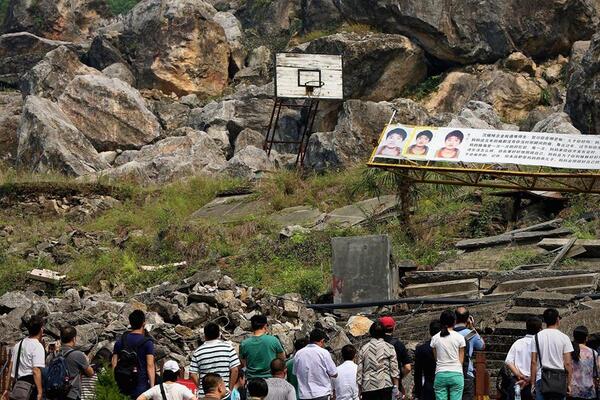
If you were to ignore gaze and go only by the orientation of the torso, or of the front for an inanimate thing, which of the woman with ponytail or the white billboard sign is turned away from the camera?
the woman with ponytail

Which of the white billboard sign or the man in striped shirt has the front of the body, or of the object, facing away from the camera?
the man in striped shirt

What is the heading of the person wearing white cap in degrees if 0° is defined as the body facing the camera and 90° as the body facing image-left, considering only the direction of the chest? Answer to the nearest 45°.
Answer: approximately 180°

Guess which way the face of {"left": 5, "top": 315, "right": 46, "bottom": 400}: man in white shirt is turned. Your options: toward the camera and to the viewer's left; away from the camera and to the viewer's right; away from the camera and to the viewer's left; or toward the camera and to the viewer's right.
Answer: away from the camera and to the viewer's right

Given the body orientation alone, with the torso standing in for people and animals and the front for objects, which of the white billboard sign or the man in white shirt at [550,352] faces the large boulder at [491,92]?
the man in white shirt

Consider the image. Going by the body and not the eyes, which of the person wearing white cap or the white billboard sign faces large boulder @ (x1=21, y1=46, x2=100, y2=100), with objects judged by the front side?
the person wearing white cap

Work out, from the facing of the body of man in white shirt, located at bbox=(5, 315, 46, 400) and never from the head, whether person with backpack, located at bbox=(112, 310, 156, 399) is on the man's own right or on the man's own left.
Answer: on the man's own right

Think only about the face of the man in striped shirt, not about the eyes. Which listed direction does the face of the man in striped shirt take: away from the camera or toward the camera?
away from the camera

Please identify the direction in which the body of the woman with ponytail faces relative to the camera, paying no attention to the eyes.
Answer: away from the camera

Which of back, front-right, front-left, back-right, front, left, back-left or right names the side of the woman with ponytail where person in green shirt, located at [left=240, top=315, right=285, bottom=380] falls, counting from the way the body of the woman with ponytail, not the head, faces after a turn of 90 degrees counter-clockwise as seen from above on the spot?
front

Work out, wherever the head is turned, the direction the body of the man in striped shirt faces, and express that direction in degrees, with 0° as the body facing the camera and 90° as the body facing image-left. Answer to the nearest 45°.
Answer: approximately 180°

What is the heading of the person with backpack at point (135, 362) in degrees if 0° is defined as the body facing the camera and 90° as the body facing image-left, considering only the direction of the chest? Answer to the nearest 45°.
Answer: approximately 225°

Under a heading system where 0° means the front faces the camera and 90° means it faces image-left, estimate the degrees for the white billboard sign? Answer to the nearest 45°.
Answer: approximately 0°

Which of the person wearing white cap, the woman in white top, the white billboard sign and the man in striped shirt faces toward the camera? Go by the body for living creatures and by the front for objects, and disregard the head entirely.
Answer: the white billboard sign

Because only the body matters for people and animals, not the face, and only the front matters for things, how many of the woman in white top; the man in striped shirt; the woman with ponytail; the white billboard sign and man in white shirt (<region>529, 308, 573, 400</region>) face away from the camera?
4

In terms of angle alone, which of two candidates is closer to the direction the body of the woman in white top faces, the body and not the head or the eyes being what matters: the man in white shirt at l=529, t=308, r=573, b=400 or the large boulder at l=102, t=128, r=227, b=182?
the large boulder

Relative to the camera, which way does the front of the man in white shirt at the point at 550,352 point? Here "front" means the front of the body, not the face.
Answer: away from the camera
